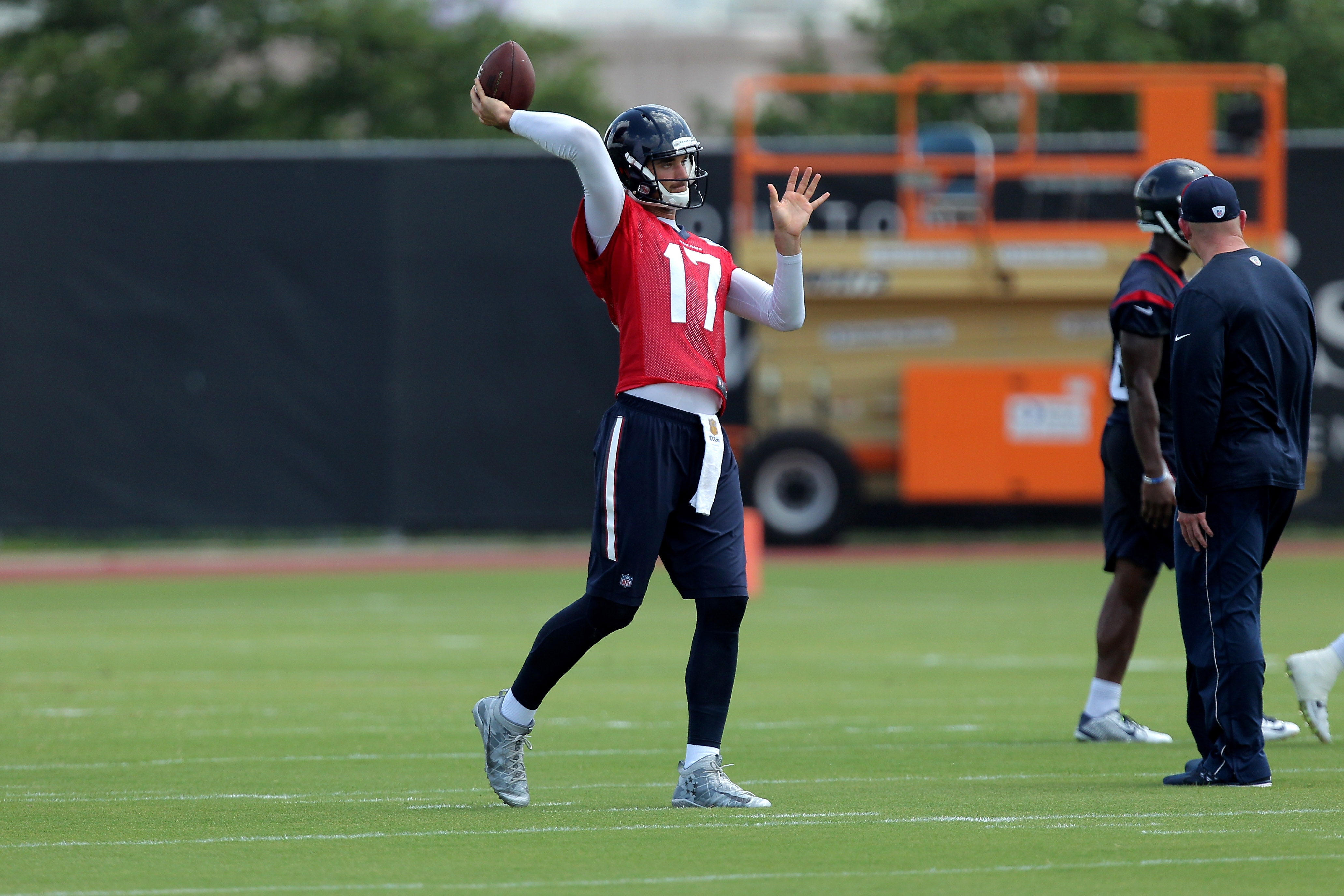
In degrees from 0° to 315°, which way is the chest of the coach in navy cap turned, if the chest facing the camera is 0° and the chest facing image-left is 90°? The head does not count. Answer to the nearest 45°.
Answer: approximately 135°

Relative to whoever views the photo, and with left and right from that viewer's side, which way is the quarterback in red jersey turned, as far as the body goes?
facing the viewer and to the right of the viewer

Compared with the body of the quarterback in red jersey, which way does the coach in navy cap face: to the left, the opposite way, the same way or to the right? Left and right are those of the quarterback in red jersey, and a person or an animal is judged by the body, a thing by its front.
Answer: the opposite way

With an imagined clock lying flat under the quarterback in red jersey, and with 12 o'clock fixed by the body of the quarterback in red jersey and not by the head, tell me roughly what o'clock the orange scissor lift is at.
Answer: The orange scissor lift is roughly at 8 o'clock from the quarterback in red jersey.
